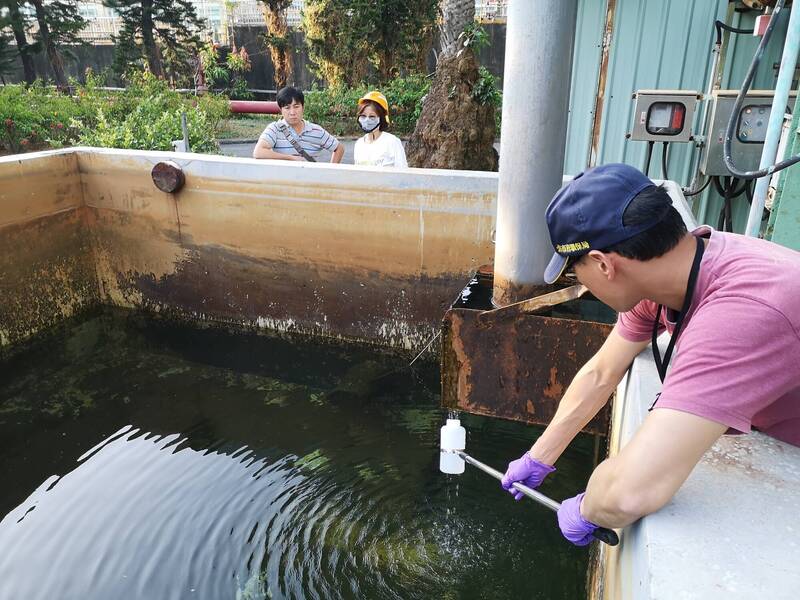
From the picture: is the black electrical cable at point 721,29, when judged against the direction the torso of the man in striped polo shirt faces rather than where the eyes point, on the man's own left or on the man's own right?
on the man's own left

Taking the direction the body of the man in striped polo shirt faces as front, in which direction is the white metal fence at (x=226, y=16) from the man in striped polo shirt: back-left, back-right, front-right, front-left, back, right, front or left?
back

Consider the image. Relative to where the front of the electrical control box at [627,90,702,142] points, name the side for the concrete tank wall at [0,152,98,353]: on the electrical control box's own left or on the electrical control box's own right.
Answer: on the electrical control box's own right

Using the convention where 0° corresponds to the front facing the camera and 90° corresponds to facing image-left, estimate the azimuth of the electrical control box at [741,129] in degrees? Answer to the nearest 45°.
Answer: approximately 0°

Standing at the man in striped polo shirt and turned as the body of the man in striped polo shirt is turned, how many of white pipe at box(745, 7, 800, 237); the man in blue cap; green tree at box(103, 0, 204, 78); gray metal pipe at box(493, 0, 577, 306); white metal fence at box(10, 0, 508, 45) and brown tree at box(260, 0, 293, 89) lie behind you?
3

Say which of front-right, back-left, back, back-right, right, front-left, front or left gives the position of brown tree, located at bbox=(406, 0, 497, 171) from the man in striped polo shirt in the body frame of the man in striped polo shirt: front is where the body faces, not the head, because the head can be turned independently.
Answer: back-left

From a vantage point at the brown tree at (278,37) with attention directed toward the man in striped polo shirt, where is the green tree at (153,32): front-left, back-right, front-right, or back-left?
back-right

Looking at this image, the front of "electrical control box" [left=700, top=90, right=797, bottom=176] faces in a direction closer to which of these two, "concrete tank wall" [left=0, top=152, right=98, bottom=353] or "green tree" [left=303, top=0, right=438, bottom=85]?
the concrete tank wall

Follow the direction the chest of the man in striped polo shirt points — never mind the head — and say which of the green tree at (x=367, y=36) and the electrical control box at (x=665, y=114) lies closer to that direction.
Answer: the electrical control box

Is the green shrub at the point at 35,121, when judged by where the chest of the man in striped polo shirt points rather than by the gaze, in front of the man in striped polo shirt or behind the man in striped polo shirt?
behind

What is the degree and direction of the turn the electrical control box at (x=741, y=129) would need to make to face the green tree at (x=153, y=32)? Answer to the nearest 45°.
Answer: approximately 135° to its right

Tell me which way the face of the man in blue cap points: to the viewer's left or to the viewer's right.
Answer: to the viewer's left
